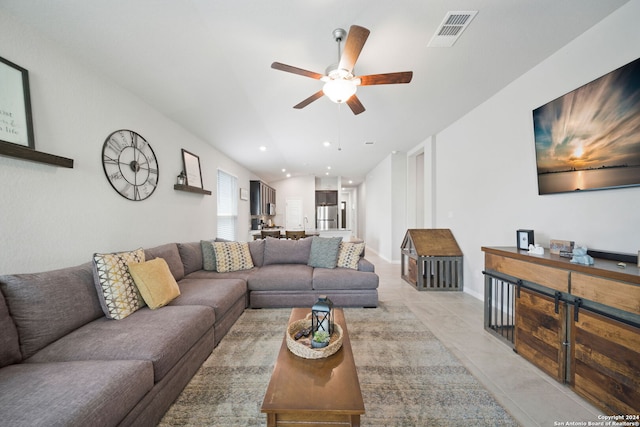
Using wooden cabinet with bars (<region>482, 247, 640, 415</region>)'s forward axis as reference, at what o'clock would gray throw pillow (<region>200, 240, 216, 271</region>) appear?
The gray throw pillow is roughly at 1 o'clock from the wooden cabinet with bars.

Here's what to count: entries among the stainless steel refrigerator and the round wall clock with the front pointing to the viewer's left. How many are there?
0

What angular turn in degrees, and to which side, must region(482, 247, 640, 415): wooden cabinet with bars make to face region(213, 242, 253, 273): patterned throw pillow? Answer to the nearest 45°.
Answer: approximately 45° to its right

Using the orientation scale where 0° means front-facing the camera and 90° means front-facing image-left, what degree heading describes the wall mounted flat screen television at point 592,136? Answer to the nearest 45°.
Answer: approximately 45°

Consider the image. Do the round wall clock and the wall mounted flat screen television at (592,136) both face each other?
yes

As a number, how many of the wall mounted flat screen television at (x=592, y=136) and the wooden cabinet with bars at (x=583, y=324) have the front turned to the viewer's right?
0

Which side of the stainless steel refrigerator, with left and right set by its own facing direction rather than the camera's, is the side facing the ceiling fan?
front

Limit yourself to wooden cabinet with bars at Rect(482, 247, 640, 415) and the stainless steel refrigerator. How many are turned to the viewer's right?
0

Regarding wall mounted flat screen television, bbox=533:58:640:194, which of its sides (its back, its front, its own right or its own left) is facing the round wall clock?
front

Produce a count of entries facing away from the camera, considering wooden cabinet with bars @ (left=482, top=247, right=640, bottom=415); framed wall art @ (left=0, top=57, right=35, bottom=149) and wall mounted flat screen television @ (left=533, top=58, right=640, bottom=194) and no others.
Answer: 0

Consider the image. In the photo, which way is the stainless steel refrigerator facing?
toward the camera

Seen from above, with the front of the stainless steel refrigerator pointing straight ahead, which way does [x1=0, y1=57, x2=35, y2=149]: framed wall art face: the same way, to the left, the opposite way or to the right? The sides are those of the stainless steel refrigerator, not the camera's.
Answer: to the left

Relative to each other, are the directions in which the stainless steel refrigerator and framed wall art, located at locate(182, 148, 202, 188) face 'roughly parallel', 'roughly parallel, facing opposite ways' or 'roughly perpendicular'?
roughly perpendicular

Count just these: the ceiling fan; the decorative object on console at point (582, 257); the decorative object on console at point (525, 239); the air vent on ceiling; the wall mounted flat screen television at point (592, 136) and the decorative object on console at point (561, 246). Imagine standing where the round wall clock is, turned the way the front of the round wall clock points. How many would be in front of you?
6
